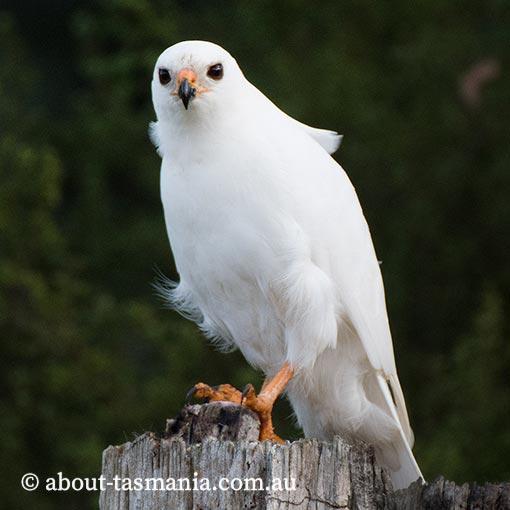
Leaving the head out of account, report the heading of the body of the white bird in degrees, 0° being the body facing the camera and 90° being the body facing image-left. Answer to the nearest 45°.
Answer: approximately 45°
